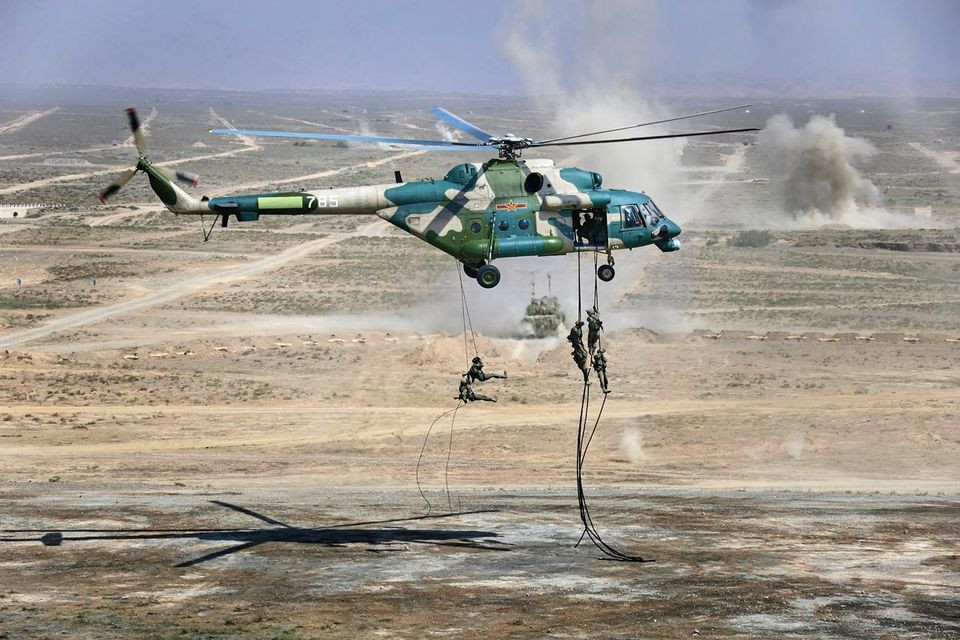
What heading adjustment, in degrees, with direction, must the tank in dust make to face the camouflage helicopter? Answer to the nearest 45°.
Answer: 0° — it already faces it

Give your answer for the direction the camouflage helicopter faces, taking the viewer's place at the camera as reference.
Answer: facing to the right of the viewer

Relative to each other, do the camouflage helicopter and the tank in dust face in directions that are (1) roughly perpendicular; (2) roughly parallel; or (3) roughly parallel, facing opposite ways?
roughly perpendicular

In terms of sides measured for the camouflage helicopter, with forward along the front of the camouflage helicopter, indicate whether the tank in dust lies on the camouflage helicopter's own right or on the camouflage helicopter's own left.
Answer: on the camouflage helicopter's own left

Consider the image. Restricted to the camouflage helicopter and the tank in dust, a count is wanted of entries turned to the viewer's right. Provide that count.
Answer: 1
